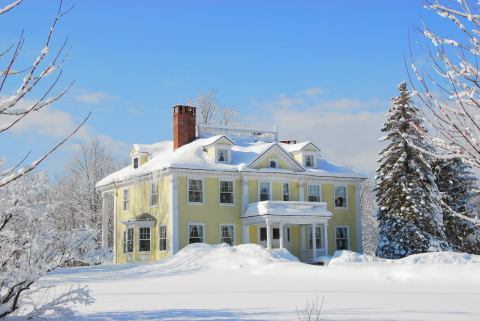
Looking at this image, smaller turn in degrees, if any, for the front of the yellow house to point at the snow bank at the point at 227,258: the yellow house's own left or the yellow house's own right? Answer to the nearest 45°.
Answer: approximately 45° to the yellow house's own right

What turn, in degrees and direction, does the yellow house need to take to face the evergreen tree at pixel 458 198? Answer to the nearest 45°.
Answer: approximately 45° to its left

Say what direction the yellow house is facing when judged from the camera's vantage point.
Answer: facing the viewer and to the right of the viewer
